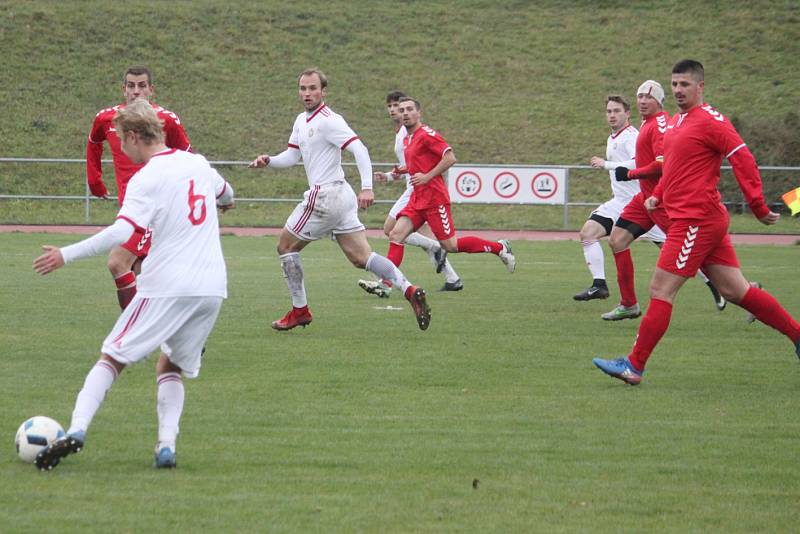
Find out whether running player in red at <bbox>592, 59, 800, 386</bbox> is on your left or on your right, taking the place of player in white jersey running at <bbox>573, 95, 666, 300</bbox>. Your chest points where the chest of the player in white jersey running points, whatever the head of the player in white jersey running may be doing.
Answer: on your left

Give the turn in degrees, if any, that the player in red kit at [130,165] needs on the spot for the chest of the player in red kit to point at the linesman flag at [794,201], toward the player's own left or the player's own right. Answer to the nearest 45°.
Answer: approximately 90° to the player's own left

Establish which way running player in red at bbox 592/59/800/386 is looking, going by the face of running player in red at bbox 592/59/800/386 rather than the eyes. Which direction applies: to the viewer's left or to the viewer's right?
to the viewer's left

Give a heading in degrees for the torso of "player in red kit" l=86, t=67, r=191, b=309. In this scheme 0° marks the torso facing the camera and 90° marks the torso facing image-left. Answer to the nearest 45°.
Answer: approximately 0°

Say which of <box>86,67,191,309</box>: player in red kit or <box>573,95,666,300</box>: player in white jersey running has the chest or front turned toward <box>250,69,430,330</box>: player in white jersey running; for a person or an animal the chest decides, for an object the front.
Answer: <box>573,95,666,300</box>: player in white jersey running

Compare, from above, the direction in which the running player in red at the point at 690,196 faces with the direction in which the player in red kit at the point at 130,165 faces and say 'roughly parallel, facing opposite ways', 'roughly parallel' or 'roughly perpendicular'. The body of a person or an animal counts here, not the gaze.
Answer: roughly perpendicular

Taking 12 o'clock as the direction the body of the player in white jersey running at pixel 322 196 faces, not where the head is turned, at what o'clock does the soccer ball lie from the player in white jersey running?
The soccer ball is roughly at 11 o'clock from the player in white jersey running.

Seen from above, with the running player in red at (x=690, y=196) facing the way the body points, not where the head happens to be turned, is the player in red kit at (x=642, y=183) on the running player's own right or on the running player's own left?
on the running player's own right

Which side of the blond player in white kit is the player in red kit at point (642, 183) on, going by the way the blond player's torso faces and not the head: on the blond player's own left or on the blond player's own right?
on the blond player's own right
